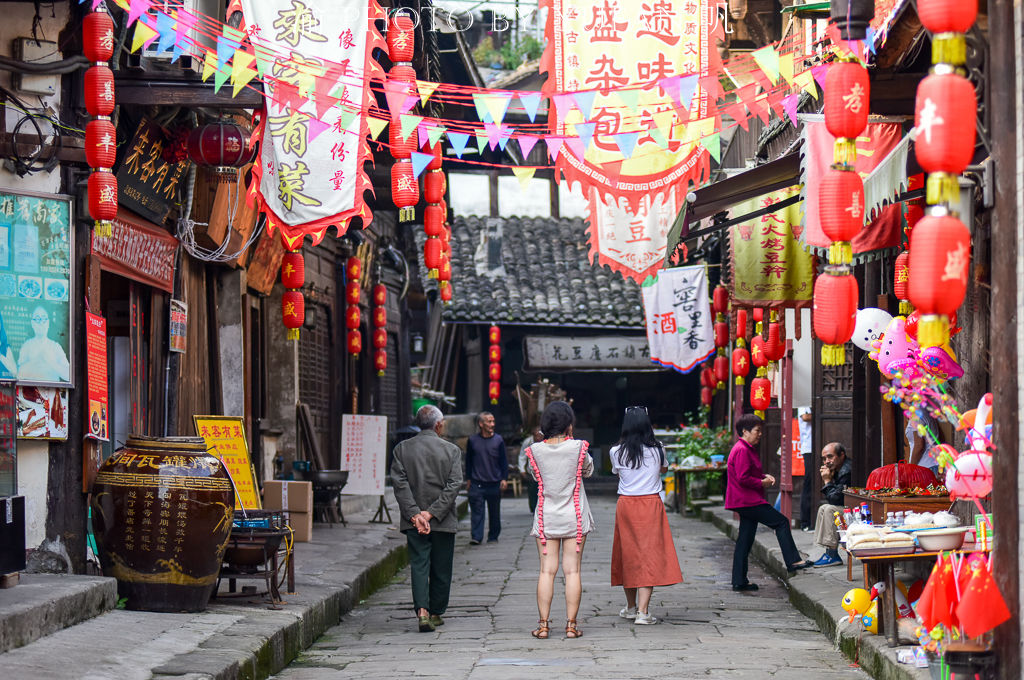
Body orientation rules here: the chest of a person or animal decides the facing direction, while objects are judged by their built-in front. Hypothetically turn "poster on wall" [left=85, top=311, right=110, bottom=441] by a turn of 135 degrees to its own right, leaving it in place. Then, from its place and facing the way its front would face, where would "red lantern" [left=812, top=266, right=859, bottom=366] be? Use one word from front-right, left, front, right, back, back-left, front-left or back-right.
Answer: back-left

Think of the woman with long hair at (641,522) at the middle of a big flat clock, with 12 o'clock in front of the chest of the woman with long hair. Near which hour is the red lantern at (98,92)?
The red lantern is roughly at 8 o'clock from the woman with long hair.

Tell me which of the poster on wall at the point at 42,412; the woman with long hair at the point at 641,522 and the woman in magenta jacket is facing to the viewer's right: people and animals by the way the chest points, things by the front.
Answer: the woman in magenta jacket

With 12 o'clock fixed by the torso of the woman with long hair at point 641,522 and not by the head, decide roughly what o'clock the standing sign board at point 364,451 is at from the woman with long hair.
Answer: The standing sign board is roughly at 11 o'clock from the woman with long hair.

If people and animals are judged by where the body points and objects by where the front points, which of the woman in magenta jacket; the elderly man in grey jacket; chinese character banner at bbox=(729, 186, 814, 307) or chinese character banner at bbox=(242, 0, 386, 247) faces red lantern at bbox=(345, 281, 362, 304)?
the elderly man in grey jacket

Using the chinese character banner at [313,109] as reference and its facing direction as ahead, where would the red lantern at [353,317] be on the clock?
The red lantern is roughly at 6 o'clock from the chinese character banner.

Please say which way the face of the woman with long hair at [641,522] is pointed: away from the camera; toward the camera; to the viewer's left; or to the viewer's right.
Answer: away from the camera

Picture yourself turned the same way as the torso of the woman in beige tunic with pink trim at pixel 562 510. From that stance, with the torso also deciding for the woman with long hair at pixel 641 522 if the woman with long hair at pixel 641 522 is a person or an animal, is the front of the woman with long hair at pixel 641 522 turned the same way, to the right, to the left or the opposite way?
the same way

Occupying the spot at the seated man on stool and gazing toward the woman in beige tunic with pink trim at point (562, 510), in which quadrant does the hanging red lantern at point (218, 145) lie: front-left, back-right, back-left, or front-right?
front-right

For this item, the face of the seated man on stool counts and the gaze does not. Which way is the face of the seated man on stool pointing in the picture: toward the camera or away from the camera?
toward the camera

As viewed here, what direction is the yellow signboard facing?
toward the camera

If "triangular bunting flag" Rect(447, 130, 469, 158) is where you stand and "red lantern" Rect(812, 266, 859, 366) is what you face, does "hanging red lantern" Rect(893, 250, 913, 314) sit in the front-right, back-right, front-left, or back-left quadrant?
front-left

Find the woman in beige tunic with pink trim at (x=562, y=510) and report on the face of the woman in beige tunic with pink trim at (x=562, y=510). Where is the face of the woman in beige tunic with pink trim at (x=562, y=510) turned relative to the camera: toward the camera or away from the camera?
away from the camera

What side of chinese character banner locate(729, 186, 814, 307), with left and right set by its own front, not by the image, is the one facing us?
front

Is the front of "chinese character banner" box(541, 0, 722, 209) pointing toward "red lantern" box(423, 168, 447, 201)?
no

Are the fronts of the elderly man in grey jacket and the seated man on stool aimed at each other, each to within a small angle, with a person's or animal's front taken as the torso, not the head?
no

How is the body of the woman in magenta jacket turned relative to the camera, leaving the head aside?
to the viewer's right
